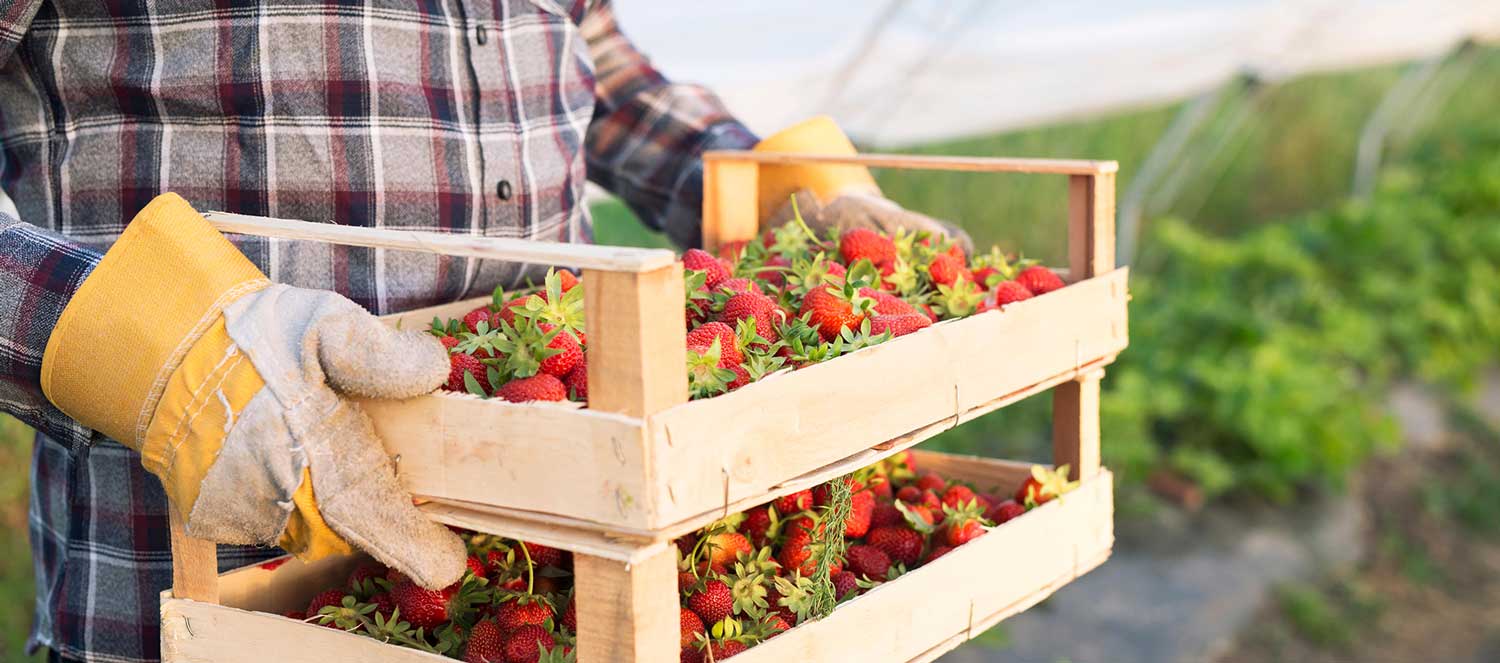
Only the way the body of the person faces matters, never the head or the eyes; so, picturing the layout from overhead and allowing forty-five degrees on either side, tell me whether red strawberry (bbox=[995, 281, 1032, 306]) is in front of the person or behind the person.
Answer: in front

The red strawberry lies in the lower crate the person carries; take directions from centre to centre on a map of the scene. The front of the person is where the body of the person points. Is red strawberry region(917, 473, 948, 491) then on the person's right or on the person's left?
on the person's left

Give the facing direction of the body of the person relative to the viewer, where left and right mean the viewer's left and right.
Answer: facing the viewer and to the right of the viewer
